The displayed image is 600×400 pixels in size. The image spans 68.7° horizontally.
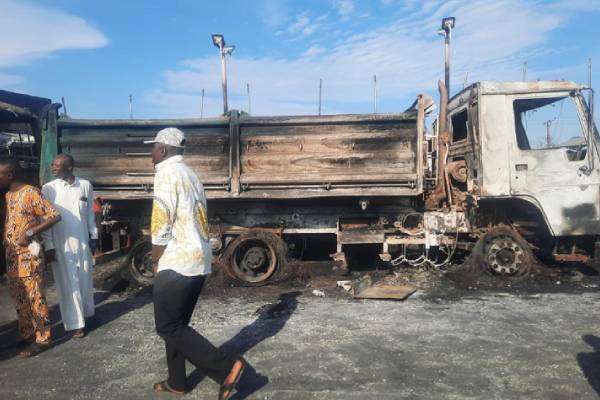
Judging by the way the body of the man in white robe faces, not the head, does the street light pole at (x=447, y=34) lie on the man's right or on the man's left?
on the man's left

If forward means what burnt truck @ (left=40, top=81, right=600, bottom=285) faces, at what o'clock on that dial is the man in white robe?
The man in white robe is roughly at 5 o'clock from the burnt truck.

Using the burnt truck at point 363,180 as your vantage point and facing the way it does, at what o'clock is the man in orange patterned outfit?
The man in orange patterned outfit is roughly at 5 o'clock from the burnt truck.

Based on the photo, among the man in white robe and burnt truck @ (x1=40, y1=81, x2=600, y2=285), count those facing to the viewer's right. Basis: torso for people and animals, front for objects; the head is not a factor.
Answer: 1

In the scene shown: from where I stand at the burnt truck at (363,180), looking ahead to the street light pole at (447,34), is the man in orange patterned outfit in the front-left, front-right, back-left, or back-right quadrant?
back-left

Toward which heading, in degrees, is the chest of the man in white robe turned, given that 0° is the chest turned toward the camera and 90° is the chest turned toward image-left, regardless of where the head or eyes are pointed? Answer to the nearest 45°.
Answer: approximately 0°

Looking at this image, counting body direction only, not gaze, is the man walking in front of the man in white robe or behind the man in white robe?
in front

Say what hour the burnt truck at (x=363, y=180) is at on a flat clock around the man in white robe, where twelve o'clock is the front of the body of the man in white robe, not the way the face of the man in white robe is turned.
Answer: The burnt truck is roughly at 9 o'clock from the man in white robe.

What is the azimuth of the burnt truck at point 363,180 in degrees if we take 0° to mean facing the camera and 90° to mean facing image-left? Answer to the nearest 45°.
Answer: approximately 270°

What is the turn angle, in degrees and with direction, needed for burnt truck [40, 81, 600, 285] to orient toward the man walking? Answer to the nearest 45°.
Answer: approximately 135° to its right
